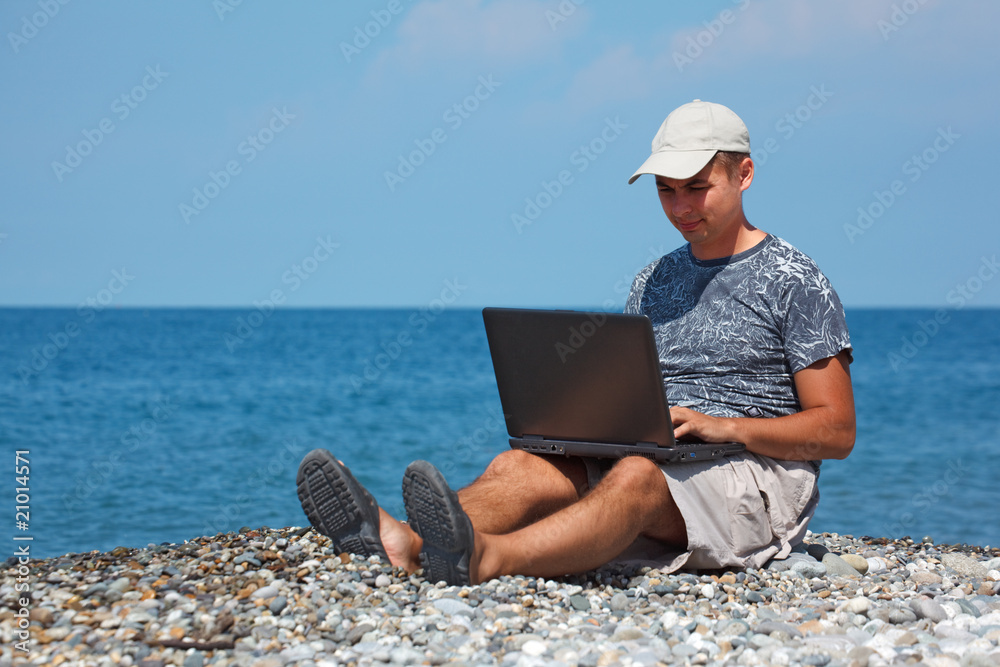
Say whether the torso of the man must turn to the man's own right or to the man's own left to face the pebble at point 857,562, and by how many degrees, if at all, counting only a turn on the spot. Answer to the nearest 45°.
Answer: approximately 180°

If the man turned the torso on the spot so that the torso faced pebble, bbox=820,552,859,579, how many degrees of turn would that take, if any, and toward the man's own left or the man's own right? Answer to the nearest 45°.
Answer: approximately 180°
